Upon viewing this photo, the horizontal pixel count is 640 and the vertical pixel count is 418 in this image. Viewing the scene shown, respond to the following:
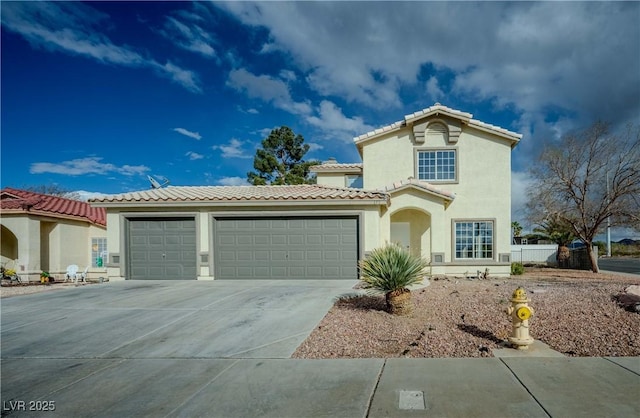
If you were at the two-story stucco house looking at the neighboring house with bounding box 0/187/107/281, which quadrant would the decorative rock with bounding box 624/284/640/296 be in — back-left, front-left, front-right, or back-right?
back-left

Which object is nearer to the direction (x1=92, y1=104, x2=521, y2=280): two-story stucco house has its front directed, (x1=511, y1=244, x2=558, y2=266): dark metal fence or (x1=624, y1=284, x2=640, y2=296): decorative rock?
the decorative rock

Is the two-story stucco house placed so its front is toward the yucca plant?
yes

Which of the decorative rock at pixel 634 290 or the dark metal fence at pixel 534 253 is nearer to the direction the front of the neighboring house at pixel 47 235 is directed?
the decorative rock

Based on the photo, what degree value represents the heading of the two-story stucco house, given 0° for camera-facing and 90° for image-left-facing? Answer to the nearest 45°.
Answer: approximately 0°

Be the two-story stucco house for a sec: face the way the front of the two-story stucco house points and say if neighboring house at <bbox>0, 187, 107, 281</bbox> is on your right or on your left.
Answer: on your right
